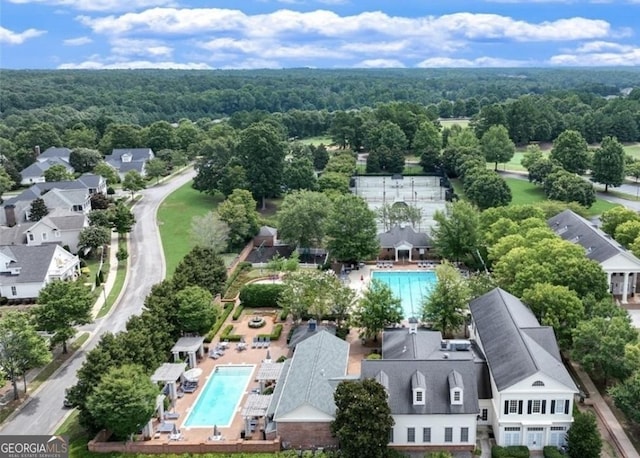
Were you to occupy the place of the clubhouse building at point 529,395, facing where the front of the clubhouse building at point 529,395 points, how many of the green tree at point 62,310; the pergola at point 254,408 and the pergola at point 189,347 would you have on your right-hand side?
3

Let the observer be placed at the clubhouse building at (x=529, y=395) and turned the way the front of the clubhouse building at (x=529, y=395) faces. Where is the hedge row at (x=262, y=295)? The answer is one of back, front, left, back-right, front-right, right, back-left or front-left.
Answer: back-right

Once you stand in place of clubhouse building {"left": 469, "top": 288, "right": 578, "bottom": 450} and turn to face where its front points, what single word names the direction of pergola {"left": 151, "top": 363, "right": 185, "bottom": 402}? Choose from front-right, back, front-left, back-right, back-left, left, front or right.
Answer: right

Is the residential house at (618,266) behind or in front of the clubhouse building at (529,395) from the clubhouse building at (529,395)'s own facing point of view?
behind

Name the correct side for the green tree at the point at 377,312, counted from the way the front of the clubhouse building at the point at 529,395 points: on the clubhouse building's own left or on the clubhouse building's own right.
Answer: on the clubhouse building's own right

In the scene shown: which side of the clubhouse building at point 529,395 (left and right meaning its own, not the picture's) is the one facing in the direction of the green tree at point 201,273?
right

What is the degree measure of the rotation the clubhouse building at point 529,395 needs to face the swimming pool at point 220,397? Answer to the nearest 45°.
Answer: approximately 90° to its right

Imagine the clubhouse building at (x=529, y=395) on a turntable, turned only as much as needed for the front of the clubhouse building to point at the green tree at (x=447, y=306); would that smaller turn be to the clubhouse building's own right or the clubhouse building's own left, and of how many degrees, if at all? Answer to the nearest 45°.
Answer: approximately 135° to the clubhouse building's own right

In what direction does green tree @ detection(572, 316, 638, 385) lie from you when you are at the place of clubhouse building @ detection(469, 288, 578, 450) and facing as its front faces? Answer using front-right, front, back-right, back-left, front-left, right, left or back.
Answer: back-left

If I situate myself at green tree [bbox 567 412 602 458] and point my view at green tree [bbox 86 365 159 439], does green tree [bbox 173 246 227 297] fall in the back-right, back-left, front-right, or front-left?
front-right

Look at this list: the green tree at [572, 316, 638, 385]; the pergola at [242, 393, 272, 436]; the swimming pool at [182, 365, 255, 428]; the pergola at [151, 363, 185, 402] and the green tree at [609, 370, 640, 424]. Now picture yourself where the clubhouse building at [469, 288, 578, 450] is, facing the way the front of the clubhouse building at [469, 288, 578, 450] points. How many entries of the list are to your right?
3

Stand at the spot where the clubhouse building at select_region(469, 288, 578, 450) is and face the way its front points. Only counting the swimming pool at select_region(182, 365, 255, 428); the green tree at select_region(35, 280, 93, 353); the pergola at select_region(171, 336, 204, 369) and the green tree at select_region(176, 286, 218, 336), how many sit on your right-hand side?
4

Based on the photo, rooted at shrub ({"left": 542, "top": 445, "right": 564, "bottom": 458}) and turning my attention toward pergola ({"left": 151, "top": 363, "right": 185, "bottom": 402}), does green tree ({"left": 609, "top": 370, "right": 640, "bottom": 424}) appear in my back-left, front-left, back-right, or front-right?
back-right

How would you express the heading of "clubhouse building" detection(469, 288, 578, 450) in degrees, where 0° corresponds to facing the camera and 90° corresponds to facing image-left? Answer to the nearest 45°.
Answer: approximately 0°

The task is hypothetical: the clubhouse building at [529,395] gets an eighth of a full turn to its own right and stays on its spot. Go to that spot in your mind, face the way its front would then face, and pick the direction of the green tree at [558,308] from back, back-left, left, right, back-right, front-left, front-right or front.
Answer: back-right

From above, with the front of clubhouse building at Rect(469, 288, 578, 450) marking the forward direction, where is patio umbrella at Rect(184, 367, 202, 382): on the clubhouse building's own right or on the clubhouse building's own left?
on the clubhouse building's own right
